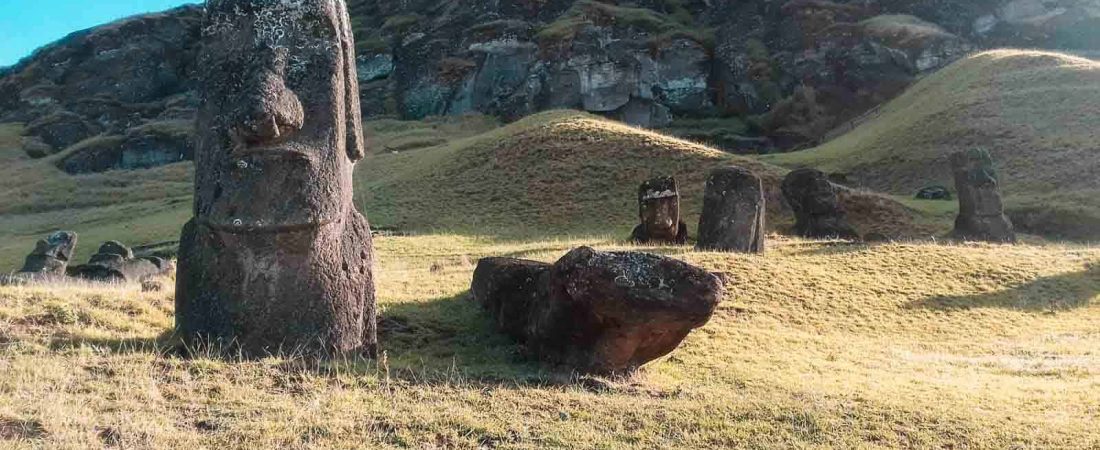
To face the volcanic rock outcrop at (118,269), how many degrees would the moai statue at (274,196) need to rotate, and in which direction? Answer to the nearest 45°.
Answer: approximately 180°

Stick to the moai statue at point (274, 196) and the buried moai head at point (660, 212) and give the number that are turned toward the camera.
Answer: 2

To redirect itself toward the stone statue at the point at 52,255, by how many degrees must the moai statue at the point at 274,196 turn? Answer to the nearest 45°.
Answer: approximately 180°

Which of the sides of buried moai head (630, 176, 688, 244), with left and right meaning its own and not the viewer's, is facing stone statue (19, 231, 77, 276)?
right

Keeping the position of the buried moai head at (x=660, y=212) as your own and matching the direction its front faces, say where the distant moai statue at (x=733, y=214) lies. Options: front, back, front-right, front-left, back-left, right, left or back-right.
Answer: front-left

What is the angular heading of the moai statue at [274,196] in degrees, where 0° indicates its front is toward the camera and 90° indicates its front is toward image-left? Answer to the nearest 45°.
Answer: approximately 0°

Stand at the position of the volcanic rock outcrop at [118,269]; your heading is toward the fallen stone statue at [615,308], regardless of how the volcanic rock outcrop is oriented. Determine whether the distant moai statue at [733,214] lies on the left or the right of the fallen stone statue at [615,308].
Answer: left

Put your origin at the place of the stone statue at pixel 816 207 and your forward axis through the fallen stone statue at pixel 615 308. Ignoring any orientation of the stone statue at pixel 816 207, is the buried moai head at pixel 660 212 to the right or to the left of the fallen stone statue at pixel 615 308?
right

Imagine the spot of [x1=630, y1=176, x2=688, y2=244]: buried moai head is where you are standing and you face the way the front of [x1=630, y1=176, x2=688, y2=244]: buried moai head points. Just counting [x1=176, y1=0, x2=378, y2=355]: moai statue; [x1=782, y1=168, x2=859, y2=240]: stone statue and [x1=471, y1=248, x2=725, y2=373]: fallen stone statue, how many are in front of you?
2

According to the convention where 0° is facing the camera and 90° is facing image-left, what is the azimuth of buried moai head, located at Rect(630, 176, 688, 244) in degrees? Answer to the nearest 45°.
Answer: approximately 0°
